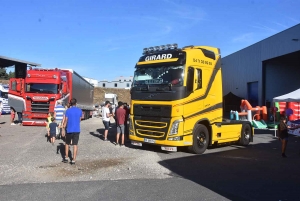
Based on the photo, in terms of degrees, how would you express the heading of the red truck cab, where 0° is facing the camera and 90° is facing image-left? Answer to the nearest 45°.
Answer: approximately 0°

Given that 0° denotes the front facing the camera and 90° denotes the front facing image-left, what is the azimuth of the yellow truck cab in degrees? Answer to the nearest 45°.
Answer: approximately 45°

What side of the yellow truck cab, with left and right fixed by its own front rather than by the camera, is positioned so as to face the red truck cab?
right
